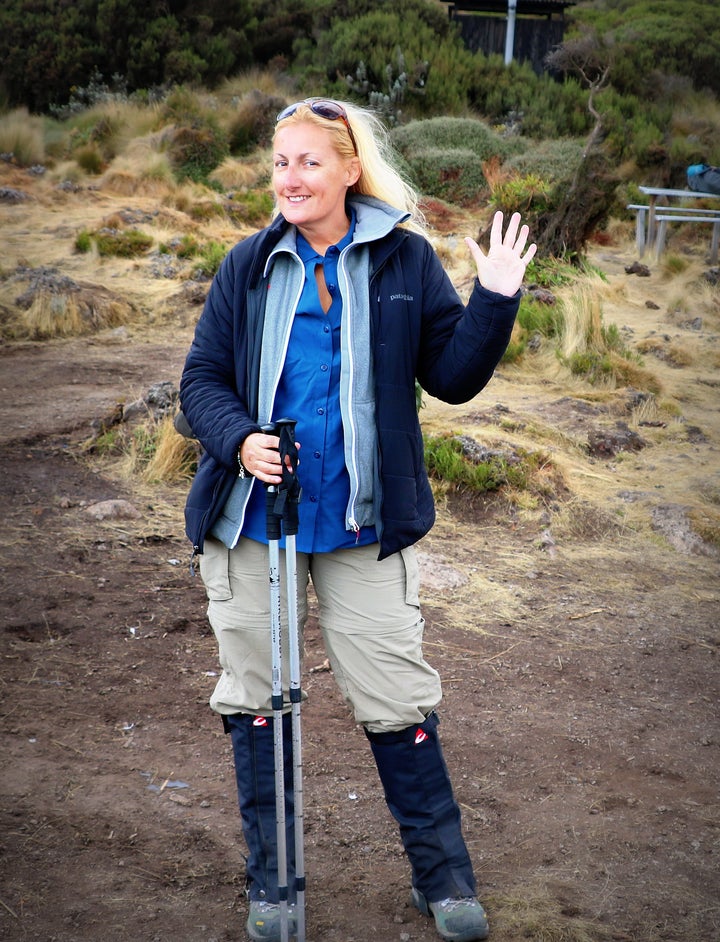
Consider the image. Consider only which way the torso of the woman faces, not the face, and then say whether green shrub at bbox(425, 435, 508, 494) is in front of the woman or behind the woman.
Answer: behind

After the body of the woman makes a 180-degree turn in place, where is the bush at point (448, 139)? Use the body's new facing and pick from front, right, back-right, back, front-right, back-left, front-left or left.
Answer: front

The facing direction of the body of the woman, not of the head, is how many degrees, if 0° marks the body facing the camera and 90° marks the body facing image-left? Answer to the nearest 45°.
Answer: approximately 0°

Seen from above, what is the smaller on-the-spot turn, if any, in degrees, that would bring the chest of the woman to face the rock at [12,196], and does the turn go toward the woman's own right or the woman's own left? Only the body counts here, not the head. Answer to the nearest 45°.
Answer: approximately 180°

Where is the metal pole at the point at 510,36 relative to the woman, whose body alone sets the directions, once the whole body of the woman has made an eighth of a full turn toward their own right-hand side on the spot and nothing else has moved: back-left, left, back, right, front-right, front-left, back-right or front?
back-right

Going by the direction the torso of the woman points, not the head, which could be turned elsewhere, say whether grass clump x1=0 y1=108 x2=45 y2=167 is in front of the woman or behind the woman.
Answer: behind

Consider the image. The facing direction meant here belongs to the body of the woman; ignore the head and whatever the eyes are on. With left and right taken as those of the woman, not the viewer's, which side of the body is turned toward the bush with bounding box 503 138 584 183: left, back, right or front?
back

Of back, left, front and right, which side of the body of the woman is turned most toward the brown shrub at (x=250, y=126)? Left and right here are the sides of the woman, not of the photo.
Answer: back

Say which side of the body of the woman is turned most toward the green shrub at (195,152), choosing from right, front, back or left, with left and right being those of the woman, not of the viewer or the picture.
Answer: back

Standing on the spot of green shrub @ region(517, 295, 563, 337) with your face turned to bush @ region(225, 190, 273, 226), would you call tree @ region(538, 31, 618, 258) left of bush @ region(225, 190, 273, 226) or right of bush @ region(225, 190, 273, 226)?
right

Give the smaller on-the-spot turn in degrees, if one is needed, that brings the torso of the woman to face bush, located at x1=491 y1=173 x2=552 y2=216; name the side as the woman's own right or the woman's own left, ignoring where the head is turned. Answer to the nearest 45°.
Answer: approximately 180°
